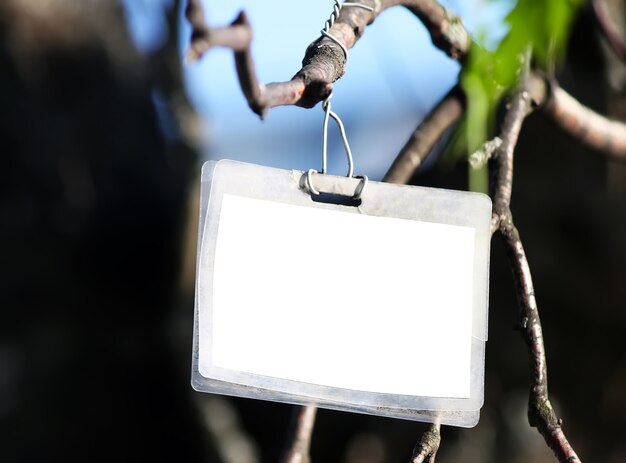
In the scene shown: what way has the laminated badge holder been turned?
toward the camera

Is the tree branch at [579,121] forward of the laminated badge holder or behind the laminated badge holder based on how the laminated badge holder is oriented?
behind
